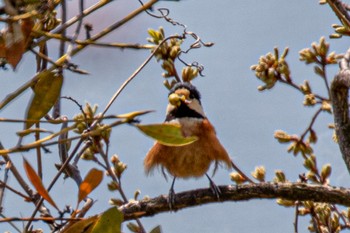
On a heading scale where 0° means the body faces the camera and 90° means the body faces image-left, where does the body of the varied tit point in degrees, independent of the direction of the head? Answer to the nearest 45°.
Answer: approximately 0°

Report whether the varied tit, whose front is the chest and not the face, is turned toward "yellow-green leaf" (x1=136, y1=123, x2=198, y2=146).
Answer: yes

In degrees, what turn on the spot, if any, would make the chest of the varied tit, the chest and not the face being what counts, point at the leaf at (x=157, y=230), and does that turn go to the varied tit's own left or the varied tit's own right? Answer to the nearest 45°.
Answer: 0° — it already faces it
